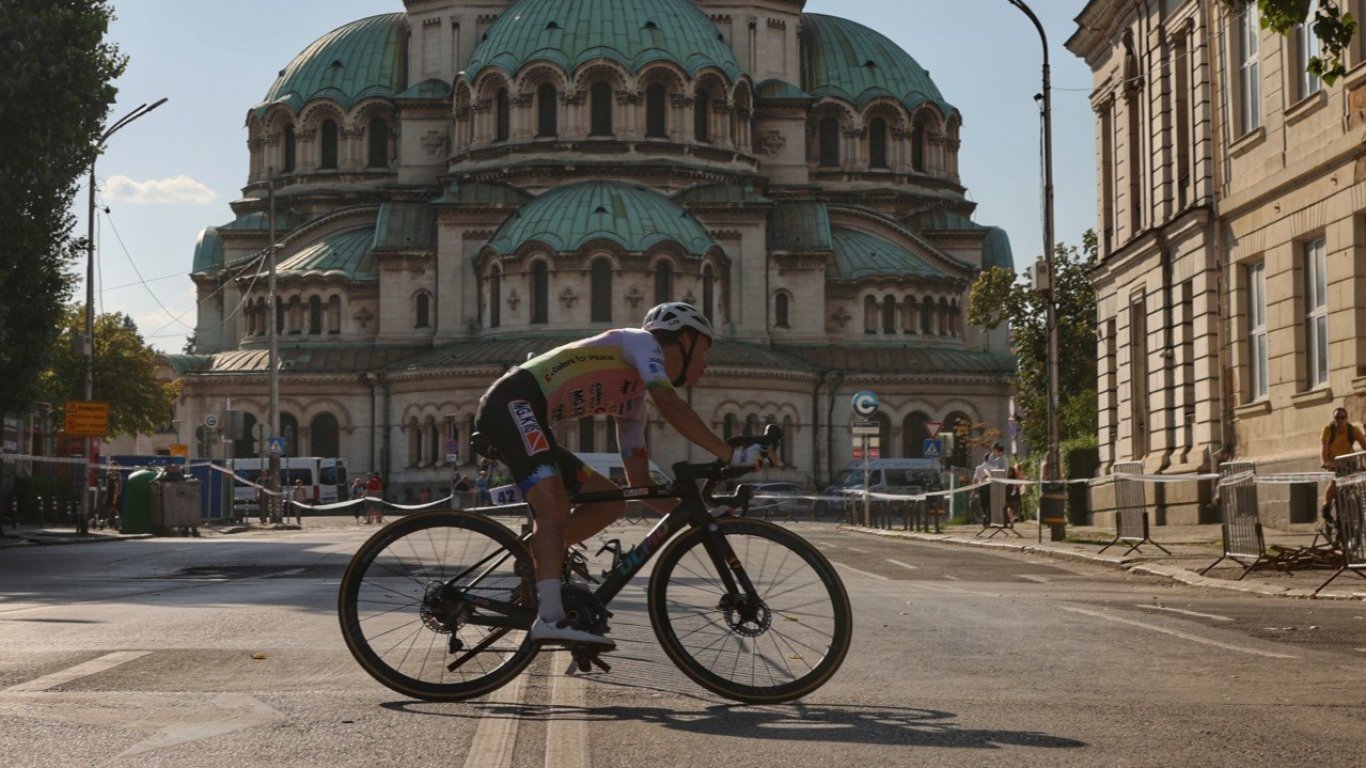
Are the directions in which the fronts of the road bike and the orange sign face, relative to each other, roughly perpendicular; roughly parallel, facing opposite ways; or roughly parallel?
roughly perpendicular

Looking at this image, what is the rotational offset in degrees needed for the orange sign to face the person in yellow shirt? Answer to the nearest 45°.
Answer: approximately 45° to its left

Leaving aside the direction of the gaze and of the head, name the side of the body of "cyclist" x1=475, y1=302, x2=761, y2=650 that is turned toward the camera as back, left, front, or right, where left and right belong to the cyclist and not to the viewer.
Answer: right

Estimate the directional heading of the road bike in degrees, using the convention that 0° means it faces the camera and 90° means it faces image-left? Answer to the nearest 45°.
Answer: approximately 270°

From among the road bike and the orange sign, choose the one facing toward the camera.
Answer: the orange sign

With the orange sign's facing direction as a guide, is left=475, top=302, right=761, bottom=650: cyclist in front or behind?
in front

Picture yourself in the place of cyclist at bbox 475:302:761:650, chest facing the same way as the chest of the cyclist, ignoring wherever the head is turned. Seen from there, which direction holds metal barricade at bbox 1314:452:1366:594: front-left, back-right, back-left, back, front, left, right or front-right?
front-left

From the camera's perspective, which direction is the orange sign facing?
toward the camera

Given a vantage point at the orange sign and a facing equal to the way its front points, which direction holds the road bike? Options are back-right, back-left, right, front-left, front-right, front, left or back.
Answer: front

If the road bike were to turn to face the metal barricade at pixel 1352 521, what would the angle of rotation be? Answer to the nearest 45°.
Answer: approximately 45° to its left

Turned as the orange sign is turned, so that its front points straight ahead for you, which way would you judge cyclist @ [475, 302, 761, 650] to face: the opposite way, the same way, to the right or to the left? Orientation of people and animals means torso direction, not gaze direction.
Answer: to the left

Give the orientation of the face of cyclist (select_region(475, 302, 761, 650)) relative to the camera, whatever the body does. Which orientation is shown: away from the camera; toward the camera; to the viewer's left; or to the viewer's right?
to the viewer's right
